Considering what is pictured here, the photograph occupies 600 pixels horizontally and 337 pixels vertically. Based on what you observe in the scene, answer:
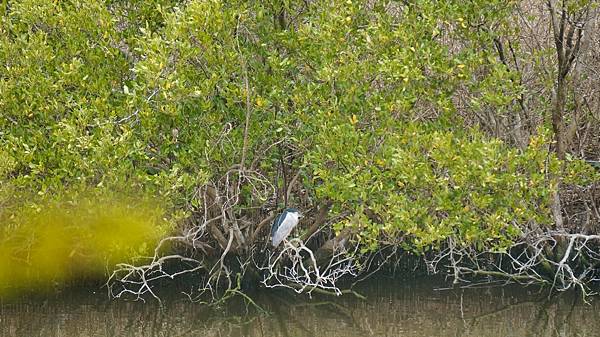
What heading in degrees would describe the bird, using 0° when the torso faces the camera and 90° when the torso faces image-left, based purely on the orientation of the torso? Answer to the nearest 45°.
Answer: approximately 270°
